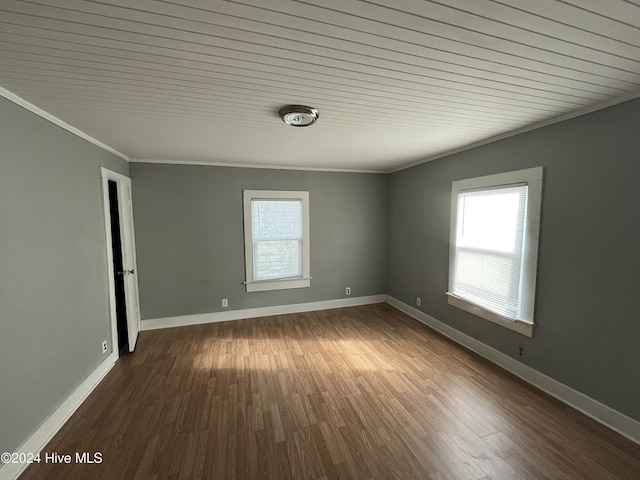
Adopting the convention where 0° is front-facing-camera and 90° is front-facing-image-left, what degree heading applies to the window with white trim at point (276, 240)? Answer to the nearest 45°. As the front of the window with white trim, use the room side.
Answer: approximately 0°

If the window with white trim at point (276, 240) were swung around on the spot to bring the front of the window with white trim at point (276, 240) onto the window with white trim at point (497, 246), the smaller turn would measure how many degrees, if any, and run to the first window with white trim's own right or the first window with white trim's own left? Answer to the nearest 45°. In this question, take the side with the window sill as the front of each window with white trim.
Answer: approximately 45° to the first window with white trim's own left

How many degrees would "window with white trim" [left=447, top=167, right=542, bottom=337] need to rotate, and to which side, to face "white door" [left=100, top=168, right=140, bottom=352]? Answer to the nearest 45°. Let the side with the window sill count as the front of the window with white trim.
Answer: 0° — it already faces it

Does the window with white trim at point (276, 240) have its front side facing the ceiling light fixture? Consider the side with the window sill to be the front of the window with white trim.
yes

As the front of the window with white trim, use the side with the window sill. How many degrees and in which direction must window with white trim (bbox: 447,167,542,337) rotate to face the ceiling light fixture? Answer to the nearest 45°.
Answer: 0° — it already faces it

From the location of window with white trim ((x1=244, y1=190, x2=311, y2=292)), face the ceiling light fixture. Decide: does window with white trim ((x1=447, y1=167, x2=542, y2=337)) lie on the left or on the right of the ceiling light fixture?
left

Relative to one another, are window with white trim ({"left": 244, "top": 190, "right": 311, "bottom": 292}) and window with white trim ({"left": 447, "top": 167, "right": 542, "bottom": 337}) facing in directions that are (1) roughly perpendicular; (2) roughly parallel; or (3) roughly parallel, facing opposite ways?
roughly perpendicular
